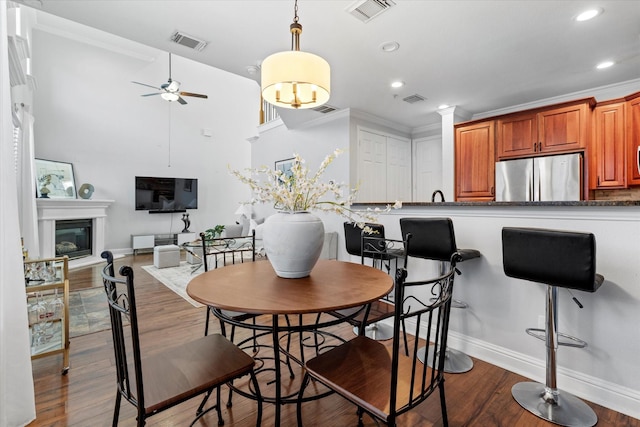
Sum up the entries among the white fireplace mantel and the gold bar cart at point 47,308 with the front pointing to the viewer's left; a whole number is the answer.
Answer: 0

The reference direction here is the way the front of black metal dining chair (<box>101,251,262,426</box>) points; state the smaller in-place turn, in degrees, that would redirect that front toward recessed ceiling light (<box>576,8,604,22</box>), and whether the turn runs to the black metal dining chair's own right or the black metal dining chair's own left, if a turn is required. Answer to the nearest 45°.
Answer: approximately 45° to the black metal dining chair's own right

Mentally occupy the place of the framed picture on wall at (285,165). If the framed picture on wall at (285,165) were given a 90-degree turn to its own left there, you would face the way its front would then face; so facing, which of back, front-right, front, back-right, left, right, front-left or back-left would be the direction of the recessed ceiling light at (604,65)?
front

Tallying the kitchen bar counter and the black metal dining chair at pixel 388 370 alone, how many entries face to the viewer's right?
0

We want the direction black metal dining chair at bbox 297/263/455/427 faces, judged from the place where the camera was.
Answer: facing away from the viewer and to the left of the viewer

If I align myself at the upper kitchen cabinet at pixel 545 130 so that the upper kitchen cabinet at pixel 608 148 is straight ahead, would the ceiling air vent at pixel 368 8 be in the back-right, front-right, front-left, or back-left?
back-right

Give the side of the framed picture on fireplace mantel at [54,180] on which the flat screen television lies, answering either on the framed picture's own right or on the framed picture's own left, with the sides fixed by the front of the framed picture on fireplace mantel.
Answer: on the framed picture's own left

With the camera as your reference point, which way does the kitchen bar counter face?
facing the viewer and to the left of the viewer

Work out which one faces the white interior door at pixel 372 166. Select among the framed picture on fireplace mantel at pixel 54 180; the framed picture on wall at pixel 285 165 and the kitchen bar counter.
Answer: the framed picture on fireplace mantel at pixel 54 180

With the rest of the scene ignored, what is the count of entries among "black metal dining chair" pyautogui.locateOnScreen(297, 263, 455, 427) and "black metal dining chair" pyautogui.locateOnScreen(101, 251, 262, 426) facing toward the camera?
0

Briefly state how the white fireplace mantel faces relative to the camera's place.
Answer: facing the viewer and to the right of the viewer

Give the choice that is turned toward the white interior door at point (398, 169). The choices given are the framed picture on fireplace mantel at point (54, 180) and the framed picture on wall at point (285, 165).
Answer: the framed picture on fireplace mantel at point (54, 180)

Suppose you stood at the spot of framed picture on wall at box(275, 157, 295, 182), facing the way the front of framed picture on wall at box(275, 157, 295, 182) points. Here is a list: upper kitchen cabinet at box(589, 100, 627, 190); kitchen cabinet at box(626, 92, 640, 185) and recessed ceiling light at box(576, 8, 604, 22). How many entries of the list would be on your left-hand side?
3

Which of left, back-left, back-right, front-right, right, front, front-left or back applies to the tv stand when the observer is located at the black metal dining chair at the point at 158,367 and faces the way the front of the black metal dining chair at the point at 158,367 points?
front-left

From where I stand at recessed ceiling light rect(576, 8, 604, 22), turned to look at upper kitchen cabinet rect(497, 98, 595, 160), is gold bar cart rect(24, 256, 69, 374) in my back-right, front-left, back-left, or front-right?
back-left

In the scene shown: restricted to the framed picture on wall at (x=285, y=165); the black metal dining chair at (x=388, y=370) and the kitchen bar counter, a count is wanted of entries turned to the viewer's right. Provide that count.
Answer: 0

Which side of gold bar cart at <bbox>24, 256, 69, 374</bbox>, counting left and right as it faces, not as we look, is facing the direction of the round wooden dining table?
front

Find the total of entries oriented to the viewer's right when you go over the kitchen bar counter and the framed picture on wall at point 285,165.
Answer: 0

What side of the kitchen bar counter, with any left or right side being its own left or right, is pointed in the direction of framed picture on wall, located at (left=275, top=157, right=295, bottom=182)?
right
